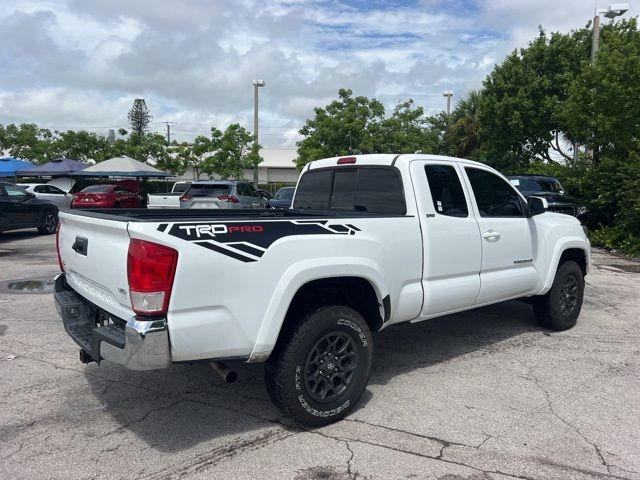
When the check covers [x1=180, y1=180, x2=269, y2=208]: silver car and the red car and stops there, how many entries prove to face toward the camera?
0

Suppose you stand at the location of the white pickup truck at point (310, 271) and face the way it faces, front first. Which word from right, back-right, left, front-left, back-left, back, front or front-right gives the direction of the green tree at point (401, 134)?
front-left

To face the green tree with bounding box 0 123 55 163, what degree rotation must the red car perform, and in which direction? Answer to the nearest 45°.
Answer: approximately 45° to its left

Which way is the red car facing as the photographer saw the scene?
facing away from the viewer and to the right of the viewer

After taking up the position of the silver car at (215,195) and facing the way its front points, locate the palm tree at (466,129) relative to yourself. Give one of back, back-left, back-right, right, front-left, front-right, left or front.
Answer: front

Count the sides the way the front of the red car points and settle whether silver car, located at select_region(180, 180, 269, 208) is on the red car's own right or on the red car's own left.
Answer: on the red car's own right

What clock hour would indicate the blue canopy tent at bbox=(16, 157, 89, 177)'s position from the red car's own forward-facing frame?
The blue canopy tent is roughly at 10 o'clock from the red car.

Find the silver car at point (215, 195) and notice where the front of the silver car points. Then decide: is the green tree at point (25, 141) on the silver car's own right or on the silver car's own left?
on the silver car's own left

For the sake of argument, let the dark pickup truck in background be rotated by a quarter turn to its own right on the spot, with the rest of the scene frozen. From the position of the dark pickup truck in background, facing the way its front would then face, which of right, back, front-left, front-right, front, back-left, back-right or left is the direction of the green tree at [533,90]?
back-right

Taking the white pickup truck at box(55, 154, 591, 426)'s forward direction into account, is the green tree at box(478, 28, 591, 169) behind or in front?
in front

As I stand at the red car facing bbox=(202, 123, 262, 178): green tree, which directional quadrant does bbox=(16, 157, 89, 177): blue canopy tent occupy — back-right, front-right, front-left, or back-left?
front-left

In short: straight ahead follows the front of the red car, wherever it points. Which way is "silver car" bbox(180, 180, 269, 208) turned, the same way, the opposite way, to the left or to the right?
the same way

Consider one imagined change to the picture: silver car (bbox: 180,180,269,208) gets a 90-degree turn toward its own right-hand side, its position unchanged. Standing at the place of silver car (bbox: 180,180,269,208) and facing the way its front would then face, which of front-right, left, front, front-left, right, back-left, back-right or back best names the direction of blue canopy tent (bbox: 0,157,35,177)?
back

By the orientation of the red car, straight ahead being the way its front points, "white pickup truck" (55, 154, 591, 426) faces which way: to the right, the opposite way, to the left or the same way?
the same way

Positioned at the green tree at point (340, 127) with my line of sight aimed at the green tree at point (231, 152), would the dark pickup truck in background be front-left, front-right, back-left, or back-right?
back-left

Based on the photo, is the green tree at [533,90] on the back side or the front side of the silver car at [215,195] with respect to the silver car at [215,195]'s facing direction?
on the front side

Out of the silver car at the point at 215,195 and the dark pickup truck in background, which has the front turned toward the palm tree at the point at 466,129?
the silver car
